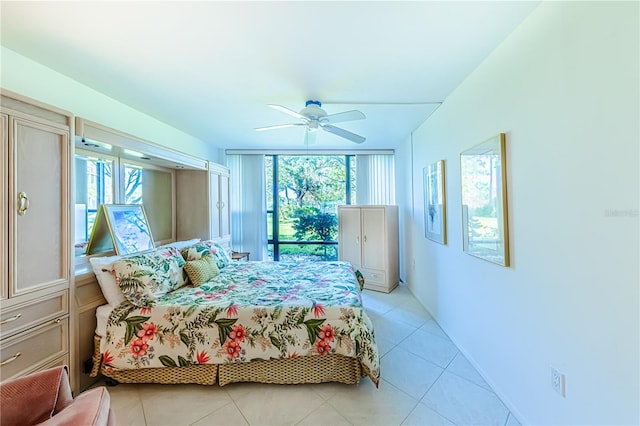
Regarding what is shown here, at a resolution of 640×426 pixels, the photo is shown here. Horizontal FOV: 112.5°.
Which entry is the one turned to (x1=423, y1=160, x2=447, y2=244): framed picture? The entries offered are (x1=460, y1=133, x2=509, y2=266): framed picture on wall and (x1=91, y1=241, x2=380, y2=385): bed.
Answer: the bed

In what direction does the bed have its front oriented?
to the viewer's right

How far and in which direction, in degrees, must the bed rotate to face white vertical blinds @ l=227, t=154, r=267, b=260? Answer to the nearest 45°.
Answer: approximately 90° to its left

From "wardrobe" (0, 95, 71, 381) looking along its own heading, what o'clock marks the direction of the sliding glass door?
The sliding glass door is roughly at 10 o'clock from the wardrobe.

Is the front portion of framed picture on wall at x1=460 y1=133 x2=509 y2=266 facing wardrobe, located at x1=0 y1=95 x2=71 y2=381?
yes

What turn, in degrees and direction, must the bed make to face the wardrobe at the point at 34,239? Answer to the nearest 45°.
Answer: approximately 180°

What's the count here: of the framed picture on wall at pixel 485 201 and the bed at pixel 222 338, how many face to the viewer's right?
1

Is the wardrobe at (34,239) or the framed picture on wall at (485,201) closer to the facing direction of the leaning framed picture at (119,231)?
the framed picture on wall

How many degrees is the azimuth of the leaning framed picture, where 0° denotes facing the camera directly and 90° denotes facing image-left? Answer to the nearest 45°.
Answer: approximately 315°

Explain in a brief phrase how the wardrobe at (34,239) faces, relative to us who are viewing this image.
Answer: facing the viewer and to the right of the viewer

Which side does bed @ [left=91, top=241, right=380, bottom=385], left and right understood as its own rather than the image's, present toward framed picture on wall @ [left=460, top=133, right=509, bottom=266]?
front
